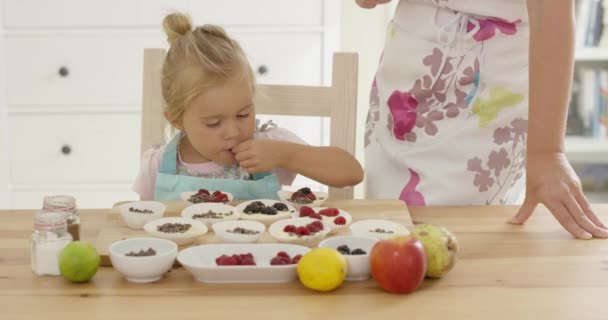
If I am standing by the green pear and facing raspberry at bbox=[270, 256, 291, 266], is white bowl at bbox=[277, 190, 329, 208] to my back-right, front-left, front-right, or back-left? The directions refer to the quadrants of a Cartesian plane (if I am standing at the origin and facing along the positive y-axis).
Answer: front-right

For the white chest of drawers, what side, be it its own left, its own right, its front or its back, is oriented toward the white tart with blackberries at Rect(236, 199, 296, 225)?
front

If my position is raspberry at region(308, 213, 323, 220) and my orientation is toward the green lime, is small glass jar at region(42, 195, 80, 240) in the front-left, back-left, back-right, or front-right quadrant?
front-right

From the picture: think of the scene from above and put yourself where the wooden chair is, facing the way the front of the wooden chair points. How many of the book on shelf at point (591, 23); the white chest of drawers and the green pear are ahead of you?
1

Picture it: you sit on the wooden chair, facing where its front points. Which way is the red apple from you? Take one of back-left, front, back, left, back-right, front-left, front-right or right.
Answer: front

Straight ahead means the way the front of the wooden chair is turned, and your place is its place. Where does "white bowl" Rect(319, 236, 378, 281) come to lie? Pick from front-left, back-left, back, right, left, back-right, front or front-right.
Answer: front

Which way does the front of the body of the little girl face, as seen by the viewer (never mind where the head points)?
toward the camera

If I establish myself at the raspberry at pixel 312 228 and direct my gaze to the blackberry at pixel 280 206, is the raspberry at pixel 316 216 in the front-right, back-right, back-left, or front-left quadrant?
front-right

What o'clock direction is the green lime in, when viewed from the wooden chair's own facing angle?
The green lime is roughly at 1 o'clock from the wooden chair.

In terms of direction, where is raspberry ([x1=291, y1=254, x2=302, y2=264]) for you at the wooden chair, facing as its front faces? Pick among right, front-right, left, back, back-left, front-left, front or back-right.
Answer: front

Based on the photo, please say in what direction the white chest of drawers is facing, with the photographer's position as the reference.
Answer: facing the viewer

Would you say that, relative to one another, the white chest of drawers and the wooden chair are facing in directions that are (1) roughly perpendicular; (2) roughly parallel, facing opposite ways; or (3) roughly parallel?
roughly parallel

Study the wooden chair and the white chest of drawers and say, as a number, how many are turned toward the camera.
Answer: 2
